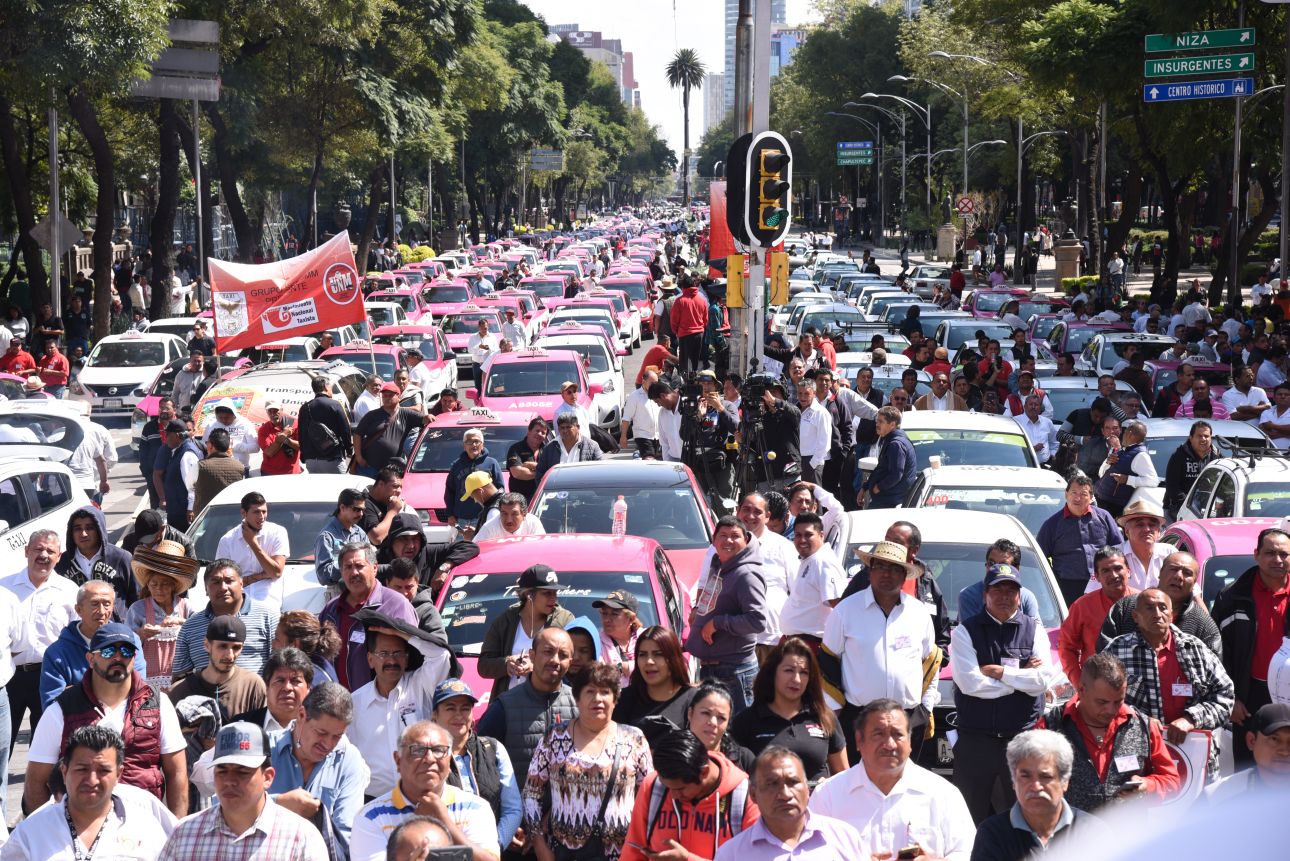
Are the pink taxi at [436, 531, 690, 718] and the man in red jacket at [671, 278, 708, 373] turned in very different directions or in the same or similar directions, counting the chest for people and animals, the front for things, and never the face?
very different directions

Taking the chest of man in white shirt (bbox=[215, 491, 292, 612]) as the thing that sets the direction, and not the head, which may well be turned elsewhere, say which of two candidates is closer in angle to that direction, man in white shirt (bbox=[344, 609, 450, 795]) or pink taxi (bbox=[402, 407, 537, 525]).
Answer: the man in white shirt

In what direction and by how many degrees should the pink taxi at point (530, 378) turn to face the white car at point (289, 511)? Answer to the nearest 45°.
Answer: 0° — it already faces it

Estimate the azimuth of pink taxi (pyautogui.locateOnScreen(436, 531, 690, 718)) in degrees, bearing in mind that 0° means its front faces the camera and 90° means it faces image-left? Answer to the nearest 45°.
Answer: approximately 0°

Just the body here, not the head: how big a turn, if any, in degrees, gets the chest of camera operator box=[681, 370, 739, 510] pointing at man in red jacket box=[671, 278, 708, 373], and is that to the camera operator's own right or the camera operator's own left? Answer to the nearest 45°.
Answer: approximately 180°

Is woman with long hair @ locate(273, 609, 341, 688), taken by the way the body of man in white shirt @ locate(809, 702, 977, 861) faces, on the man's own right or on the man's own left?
on the man's own right

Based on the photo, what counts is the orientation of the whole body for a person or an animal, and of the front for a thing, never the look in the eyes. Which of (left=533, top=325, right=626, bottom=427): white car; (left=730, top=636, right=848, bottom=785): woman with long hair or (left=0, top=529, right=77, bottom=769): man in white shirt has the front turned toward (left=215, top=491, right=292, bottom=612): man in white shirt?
the white car

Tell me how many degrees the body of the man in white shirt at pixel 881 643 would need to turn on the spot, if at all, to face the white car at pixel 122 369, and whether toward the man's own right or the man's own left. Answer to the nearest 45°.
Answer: approximately 135° to the man's own right
